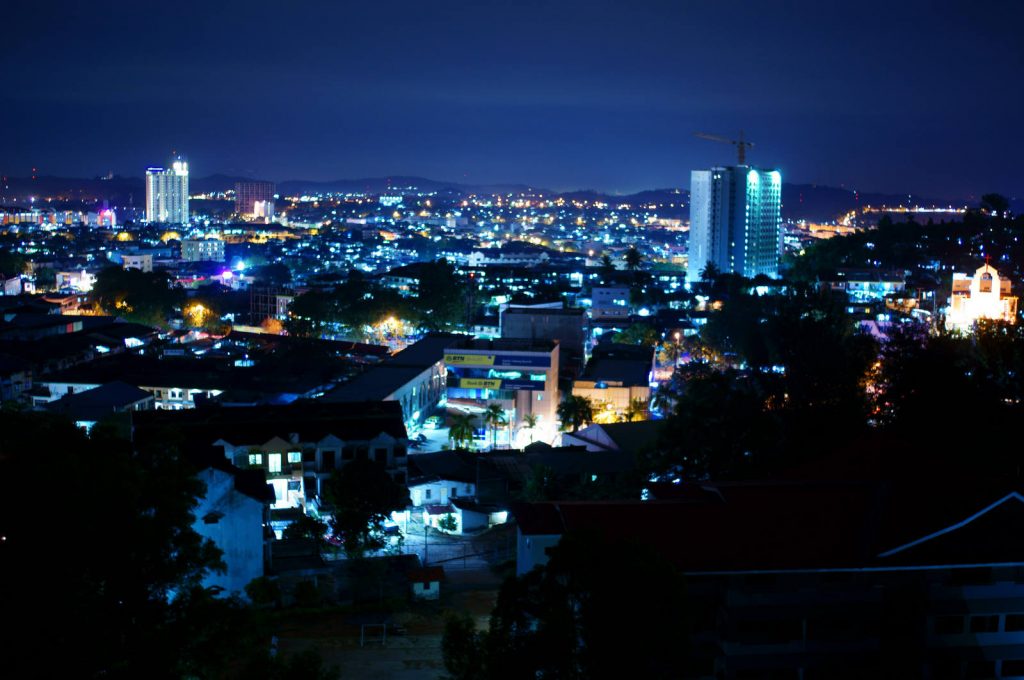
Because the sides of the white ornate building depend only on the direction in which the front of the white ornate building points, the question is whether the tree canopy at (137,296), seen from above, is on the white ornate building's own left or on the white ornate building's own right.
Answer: on the white ornate building's own right

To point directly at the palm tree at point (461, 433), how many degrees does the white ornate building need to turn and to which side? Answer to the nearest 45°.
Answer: approximately 45° to its right

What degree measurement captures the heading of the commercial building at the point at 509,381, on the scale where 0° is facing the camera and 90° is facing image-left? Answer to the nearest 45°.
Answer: approximately 0°

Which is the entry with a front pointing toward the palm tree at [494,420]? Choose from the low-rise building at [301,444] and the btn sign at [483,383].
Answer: the btn sign

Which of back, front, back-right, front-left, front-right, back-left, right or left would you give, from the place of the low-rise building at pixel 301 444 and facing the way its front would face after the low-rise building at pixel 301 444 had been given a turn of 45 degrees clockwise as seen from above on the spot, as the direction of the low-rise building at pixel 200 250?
back-right

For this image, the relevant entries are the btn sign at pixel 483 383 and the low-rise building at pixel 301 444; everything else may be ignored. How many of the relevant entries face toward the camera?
2

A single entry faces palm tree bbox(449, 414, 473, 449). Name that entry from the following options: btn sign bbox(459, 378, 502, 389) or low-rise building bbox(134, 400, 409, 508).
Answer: the btn sign

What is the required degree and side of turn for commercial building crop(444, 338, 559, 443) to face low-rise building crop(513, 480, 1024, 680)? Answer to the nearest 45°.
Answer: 0° — it already faces it

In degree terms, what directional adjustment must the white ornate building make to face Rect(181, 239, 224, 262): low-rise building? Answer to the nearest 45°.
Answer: approximately 135° to its right

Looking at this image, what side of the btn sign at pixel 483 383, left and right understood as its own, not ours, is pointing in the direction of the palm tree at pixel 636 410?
left

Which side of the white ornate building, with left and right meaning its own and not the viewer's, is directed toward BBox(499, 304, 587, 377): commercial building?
right

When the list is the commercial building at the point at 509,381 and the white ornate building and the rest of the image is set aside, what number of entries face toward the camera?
2

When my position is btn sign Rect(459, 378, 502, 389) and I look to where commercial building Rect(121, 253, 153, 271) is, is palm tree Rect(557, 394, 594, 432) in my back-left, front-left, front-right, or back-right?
back-right
